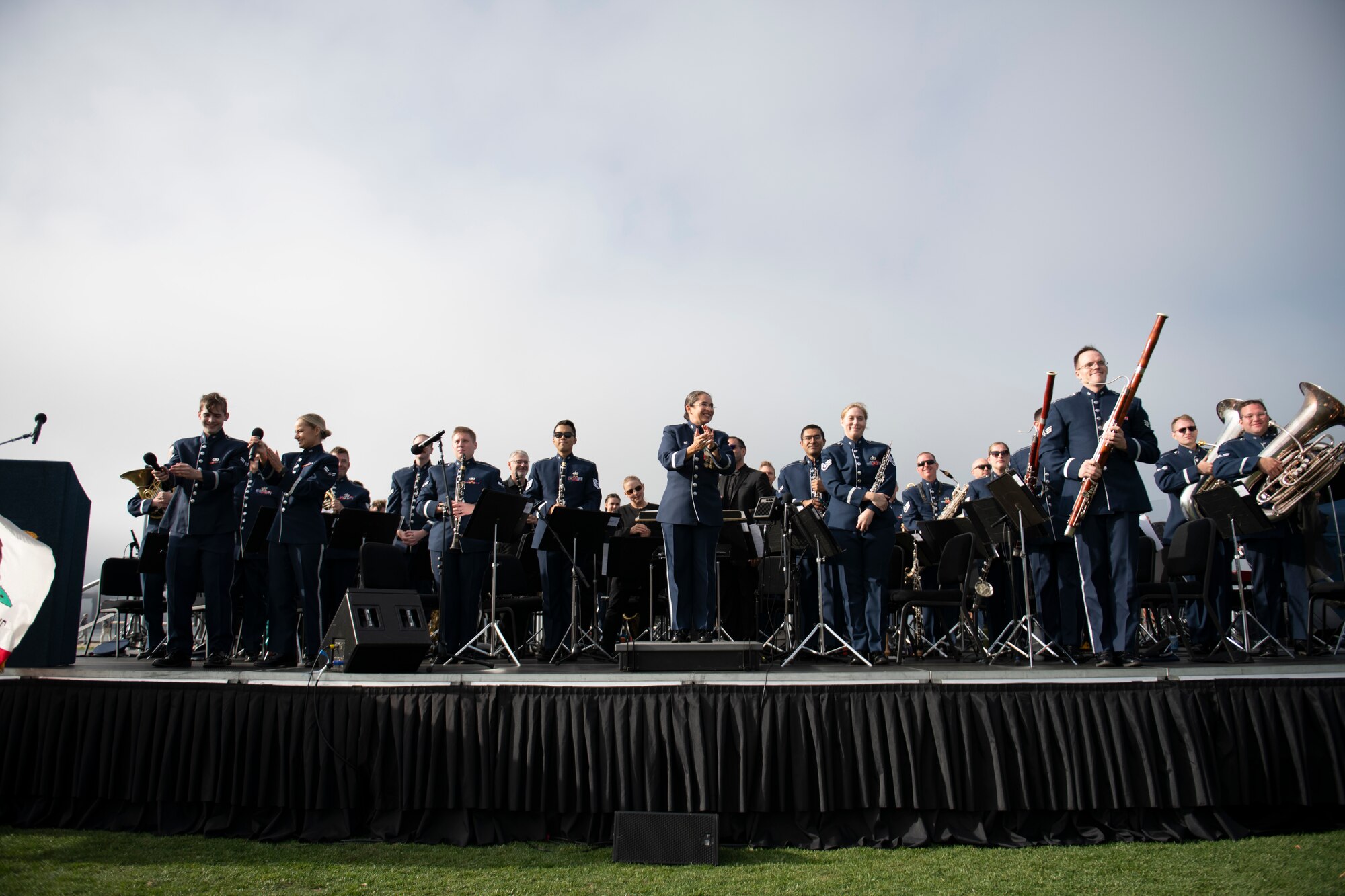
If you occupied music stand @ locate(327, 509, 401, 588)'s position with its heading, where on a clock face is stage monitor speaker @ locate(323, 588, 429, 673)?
The stage monitor speaker is roughly at 6 o'clock from the music stand.

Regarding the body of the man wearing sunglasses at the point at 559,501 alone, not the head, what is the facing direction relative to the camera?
toward the camera

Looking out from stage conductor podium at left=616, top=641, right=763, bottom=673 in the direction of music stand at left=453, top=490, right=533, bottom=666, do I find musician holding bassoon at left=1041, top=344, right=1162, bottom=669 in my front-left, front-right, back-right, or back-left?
back-right

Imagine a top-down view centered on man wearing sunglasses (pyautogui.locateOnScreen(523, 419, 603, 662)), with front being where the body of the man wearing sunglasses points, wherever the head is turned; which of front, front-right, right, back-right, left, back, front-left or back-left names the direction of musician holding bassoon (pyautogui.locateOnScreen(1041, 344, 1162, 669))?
front-left

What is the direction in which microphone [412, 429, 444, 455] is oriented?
to the viewer's left

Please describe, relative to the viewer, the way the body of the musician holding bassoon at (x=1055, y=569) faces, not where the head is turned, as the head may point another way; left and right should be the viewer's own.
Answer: facing the viewer and to the left of the viewer
